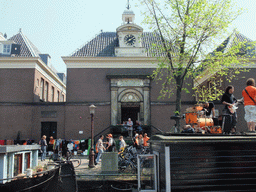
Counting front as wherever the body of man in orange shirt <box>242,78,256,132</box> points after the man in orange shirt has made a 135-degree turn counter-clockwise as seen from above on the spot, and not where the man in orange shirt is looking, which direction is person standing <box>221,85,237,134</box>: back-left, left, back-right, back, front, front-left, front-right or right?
right

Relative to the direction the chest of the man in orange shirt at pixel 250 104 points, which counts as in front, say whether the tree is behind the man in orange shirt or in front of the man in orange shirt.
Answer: in front
